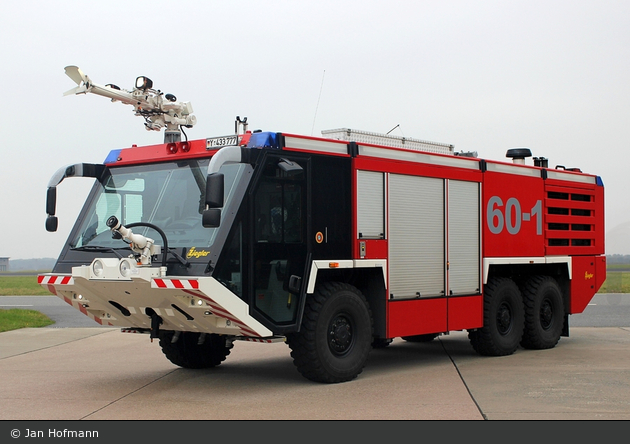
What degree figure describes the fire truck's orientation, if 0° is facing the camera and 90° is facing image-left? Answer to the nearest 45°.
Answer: approximately 45°
